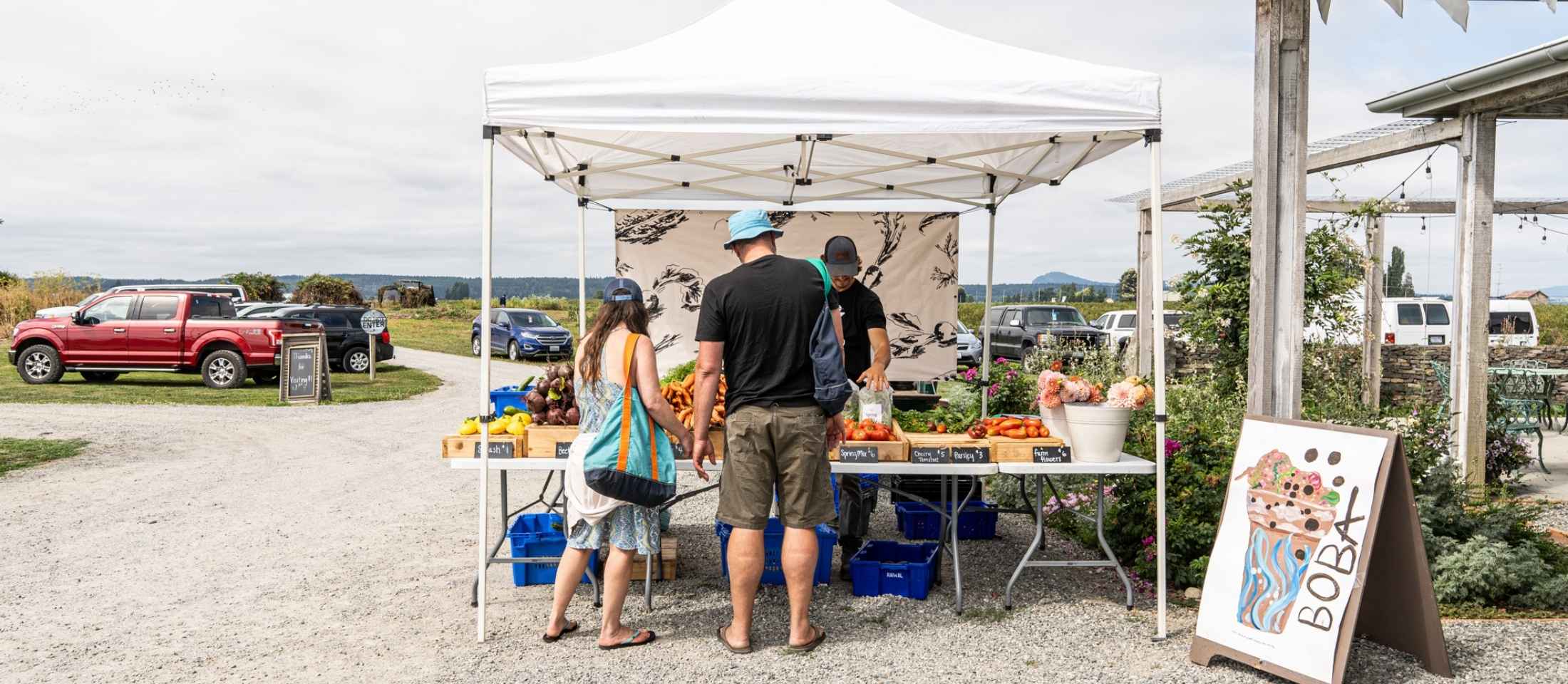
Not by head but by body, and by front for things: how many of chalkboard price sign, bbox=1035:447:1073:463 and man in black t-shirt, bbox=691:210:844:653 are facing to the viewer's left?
0

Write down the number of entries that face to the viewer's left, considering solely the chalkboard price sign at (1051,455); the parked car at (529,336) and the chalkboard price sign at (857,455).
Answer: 0

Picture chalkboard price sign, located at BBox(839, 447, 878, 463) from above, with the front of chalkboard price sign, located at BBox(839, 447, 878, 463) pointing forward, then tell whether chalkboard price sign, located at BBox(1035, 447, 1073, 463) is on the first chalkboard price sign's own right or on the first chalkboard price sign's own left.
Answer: on the first chalkboard price sign's own left

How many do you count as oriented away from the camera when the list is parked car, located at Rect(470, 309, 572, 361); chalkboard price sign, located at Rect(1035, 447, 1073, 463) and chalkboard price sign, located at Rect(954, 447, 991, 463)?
0

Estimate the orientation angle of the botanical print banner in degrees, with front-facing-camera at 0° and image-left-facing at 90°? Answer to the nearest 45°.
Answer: approximately 0°

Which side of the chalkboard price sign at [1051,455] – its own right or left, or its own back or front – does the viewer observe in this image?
front

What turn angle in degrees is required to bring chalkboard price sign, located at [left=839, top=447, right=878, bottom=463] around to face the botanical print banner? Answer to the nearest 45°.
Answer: approximately 180°

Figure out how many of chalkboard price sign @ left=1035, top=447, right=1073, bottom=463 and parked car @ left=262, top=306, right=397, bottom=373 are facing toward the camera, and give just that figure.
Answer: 1

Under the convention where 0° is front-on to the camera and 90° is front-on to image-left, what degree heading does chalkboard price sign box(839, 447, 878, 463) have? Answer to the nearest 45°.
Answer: approximately 0°

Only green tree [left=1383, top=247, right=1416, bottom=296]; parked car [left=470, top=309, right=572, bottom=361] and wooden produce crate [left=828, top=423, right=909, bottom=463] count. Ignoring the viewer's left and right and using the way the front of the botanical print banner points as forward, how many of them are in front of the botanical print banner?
1

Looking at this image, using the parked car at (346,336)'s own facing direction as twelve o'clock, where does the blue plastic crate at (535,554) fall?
The blue plastic crate is roughly at 9 o'clock from the parked car.

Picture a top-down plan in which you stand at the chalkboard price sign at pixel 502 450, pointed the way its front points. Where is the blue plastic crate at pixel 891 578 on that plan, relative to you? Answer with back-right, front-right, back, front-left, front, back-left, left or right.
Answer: left

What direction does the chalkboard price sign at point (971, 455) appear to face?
toward the camera

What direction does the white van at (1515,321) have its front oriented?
away from the camera

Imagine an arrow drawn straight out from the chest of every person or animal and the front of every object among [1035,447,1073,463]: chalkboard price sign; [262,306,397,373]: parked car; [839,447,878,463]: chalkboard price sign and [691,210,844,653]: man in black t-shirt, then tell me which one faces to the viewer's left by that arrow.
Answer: the parked car

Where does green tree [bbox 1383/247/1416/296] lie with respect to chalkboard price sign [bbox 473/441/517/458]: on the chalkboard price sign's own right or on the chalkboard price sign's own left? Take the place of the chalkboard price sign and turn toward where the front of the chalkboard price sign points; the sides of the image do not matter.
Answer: on the chalkboard price sign's own left

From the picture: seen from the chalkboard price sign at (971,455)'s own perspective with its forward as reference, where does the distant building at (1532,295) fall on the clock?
The distant building is roughly at 7 o'clock from the chalkboard price sign.

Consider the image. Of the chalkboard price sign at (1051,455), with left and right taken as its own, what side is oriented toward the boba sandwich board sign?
left

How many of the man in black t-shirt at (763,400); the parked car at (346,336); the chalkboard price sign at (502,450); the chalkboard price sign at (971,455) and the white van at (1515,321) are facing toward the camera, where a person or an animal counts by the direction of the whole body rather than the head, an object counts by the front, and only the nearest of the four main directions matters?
2
